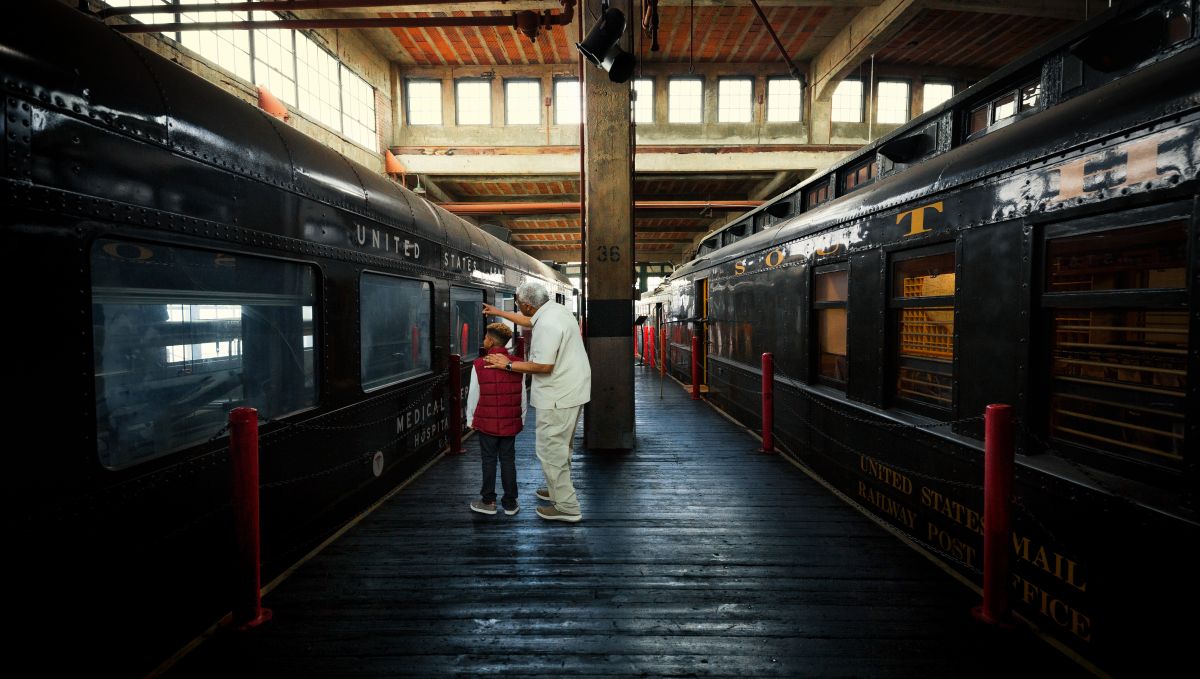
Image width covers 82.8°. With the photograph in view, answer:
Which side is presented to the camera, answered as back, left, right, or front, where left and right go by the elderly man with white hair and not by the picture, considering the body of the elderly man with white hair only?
left

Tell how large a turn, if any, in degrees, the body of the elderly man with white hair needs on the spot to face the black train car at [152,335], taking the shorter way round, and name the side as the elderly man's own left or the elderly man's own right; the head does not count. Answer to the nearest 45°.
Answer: approximately 45° to the elderly man's own left

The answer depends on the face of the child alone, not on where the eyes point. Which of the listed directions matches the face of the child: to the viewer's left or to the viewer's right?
to the viewer's left

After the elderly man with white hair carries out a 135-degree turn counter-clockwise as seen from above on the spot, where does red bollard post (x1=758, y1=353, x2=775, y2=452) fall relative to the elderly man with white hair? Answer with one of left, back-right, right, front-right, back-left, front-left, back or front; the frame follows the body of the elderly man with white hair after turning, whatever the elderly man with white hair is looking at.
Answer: left

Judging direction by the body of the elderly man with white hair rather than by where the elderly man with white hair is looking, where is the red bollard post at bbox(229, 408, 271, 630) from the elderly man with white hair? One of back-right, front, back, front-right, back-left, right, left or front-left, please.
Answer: front-left

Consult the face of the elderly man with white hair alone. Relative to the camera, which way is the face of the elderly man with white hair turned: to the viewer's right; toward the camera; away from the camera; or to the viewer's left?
to the viewer's left

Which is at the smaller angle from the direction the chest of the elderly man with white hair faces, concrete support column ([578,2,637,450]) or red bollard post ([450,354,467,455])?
the red bollard post

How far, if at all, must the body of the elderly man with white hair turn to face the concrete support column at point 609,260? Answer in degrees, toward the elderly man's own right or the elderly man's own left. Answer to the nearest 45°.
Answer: approximately 90° to the elderly man's own right
